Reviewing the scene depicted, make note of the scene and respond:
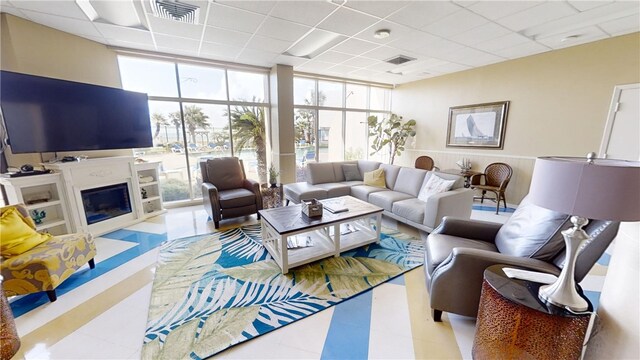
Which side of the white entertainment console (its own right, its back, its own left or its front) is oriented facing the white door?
front

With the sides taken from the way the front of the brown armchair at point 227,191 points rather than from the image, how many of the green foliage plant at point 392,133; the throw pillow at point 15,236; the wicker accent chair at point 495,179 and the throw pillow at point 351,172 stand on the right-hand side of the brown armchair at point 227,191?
1

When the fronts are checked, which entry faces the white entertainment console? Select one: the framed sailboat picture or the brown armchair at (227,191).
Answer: the framed sailboat picture

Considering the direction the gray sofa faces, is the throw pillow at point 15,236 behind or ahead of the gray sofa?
ahead

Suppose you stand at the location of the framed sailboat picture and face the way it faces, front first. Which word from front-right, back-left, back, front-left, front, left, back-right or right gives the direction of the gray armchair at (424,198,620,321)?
front-left

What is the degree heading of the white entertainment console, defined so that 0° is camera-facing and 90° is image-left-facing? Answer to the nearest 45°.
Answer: approximately 315°

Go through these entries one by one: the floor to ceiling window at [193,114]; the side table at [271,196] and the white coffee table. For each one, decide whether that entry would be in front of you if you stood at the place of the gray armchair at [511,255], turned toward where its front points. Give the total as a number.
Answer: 3

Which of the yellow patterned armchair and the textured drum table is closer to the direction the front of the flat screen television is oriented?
the textured drum table

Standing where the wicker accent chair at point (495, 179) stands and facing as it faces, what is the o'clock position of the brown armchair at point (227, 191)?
The brown armchair is roughly at 12 o'clock from the wicker accent chair.

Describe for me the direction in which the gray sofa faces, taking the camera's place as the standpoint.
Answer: facing the viewer and to the left of the viewer

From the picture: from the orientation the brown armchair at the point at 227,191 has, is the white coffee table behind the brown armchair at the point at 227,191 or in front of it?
in front

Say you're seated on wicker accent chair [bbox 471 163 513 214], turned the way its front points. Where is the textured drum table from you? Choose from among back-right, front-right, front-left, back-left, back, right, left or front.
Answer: front-left

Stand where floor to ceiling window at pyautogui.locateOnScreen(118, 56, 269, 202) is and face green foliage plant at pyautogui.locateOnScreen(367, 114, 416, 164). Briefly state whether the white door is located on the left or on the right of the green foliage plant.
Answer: right

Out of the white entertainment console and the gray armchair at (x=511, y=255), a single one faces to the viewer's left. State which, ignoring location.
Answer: the gray armchair

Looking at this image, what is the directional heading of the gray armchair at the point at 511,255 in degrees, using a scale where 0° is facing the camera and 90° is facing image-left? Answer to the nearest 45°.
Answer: approximately 90°

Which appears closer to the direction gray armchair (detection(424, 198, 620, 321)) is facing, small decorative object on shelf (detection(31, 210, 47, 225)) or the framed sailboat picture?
the small decorative object on shelf

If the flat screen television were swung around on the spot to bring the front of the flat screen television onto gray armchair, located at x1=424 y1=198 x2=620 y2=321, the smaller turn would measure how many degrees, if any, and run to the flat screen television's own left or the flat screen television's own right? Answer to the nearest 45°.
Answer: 0° — it already faces it
